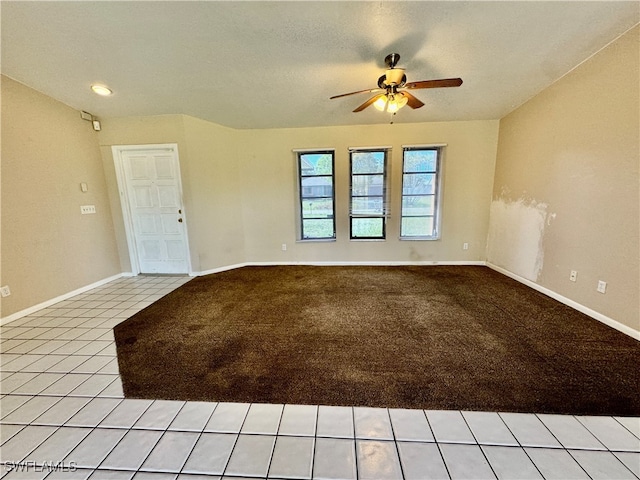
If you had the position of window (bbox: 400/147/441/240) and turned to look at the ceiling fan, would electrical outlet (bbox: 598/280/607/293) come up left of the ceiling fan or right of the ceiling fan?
left

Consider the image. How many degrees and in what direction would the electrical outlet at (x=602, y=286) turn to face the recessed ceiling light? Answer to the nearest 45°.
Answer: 0° — it already faces it

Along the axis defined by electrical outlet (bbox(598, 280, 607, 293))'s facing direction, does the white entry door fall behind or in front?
in front

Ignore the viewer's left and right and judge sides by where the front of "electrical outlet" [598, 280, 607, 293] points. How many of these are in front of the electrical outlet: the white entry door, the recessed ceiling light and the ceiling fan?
3

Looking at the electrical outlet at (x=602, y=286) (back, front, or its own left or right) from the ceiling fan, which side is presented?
front

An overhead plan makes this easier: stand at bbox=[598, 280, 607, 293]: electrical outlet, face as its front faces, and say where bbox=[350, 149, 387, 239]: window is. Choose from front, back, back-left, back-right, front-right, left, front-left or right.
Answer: front-right

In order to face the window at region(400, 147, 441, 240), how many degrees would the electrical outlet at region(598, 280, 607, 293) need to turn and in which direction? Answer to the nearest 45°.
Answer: approximately 45° to its right

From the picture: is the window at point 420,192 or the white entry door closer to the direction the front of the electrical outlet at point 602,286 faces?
the white entry door

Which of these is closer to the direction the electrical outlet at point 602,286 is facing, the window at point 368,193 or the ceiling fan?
the ceiling fan

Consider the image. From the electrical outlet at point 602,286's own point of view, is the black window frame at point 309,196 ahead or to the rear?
ahead
